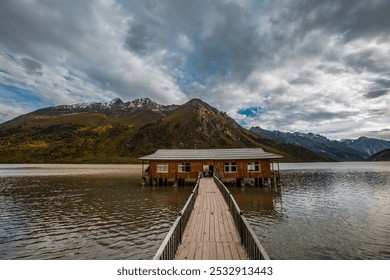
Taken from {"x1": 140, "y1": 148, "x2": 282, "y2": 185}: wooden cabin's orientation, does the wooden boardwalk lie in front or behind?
in front

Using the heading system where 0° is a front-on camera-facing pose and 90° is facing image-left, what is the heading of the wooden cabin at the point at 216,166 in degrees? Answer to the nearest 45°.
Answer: approximately 0°
